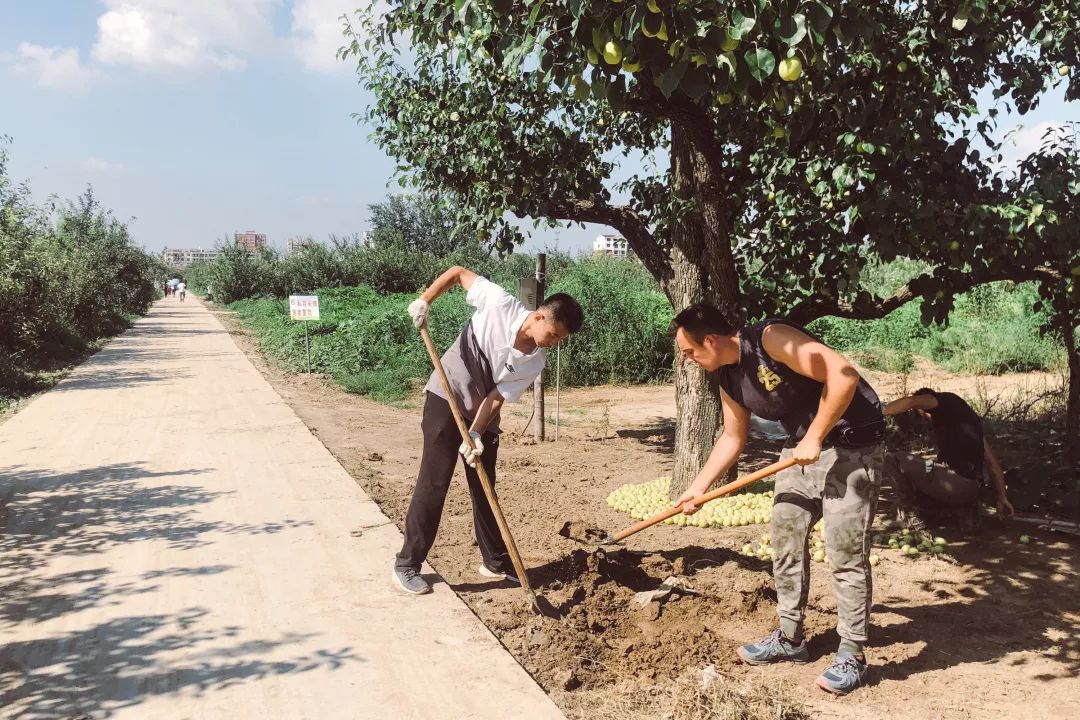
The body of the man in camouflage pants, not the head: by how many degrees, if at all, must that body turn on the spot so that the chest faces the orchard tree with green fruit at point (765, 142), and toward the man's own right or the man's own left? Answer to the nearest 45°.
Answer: approximately 135° to the man's own right

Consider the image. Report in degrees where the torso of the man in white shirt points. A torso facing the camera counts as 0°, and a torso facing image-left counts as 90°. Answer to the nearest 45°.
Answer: approximately 315°

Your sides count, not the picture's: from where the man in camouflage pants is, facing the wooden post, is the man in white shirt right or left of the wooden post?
left

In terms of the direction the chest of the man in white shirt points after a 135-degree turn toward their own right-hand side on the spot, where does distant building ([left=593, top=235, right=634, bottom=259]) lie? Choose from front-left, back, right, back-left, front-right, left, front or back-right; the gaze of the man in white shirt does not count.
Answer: right

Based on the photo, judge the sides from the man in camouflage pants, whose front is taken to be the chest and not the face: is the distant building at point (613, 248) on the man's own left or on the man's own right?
on the man's own right

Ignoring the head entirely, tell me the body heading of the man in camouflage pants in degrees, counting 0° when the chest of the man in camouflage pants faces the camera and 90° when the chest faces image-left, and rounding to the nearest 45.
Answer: approximately 45°

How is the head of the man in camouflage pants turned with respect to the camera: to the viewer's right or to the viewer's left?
to the viewer's left

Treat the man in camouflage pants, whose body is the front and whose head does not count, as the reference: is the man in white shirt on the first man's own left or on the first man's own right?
on the first man's own right

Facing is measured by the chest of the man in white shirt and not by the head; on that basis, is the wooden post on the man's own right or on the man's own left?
on the man's own left

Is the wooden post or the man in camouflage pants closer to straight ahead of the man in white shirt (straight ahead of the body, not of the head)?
the man in camouflage pants
